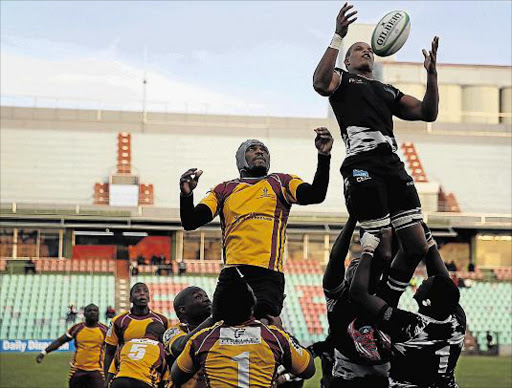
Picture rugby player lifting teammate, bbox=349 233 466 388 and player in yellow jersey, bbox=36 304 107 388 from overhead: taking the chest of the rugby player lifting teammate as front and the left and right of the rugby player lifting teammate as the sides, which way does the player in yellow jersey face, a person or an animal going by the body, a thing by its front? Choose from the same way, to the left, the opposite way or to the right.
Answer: the opposite way

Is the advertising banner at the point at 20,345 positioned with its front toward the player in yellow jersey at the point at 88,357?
yes

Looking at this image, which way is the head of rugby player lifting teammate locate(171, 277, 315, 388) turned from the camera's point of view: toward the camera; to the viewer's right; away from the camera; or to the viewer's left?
away from the camera

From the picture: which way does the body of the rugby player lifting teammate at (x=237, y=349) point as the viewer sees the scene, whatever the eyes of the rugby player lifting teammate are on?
away from the camera
